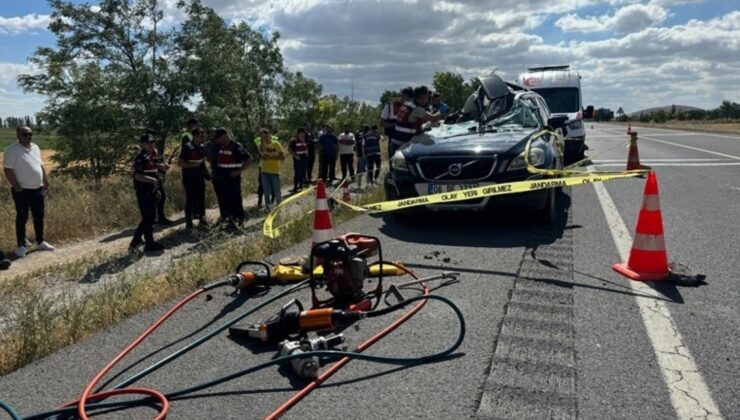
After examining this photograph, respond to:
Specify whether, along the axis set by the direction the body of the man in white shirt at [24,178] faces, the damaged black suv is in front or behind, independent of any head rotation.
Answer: in front

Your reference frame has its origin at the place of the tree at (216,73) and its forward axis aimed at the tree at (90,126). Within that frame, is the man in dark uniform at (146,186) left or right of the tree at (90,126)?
left

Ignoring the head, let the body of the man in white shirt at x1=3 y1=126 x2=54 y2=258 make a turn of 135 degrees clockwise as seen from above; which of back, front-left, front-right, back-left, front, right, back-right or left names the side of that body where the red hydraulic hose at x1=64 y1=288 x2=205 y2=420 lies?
left

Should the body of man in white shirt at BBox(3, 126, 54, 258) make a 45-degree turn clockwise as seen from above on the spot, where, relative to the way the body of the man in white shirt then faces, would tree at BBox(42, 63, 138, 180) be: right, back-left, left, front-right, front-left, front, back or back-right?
back

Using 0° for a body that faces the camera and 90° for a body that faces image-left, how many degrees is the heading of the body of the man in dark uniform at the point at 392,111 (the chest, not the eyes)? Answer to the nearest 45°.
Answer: approximately 270°

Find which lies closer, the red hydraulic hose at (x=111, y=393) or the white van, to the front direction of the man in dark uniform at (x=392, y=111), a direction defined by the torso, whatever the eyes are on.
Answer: the white van

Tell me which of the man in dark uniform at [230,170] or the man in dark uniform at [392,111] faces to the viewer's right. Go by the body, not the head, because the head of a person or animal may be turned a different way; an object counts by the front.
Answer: the man in dark uniform at [392,111]

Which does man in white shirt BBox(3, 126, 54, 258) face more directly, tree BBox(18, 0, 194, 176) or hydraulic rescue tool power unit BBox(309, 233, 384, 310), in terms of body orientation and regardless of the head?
the hydraulic rescue tool power unit

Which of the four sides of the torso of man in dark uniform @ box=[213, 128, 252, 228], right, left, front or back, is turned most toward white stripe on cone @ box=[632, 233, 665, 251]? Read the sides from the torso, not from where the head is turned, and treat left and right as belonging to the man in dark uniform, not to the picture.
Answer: left

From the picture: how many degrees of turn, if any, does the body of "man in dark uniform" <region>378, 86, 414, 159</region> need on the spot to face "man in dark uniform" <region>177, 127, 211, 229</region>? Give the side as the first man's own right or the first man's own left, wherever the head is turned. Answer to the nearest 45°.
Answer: approximately 180°

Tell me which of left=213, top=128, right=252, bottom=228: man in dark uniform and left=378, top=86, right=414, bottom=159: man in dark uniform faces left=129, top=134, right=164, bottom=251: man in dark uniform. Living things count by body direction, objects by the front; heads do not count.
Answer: left=213, top=128, right=252, bottom=228: man in dark uniform

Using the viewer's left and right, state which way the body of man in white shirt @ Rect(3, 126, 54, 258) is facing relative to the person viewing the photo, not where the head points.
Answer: facing the viewer and to the right of the viewer

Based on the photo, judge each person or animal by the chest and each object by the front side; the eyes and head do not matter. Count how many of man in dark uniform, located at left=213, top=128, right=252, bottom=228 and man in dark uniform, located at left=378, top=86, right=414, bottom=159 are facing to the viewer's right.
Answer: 1

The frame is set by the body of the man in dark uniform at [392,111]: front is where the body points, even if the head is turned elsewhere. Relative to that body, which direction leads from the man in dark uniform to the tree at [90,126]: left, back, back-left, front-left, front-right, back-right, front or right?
back-left

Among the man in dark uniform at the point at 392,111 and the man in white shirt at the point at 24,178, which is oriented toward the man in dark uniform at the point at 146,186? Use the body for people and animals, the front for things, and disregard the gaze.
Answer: the man in white shirt

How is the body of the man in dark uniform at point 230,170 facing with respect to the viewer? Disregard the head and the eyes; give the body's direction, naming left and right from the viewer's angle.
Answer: facing the viewer and to the left of the viewer

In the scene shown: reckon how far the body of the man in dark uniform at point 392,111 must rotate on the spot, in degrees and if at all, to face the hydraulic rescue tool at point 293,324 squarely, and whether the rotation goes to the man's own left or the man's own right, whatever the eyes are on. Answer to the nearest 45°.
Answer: approximately 90° to the man's own right
